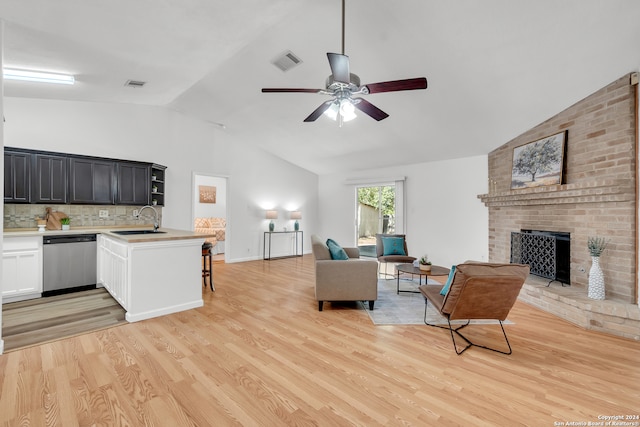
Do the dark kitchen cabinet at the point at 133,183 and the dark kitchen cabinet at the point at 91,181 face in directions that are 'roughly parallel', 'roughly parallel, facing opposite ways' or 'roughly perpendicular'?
roughly parallel

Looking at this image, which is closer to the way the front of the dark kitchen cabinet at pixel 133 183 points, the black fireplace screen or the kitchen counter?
the kitchen counter

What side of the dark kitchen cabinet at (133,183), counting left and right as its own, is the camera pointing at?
front

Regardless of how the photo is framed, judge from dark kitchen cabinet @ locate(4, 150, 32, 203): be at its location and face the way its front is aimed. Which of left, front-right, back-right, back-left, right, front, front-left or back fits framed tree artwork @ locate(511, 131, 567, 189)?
front-left

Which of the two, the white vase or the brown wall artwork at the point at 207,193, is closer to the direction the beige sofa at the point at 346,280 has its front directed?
the white vase

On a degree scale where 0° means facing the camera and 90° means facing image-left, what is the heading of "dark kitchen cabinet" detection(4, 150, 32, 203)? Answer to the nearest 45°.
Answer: approximately 0°

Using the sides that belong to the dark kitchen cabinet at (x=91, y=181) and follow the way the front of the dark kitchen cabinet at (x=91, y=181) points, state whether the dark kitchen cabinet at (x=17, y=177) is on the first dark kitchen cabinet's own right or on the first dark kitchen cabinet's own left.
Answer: on the first dark kitchen cabinet's own right

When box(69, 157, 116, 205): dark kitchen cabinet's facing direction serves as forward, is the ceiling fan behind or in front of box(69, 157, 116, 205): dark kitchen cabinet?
in front

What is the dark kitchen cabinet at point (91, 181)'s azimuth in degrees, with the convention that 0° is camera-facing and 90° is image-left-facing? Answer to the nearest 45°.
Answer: approximately 0°

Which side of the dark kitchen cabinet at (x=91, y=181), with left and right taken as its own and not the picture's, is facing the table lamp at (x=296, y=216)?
left

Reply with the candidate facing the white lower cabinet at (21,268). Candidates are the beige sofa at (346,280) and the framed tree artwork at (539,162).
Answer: the framed tree artwork

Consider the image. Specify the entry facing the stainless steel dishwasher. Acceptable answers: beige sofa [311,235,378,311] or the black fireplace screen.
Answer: the black fireplace screen

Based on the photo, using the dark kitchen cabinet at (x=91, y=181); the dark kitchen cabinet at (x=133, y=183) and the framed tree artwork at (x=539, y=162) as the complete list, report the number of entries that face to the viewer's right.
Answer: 0
